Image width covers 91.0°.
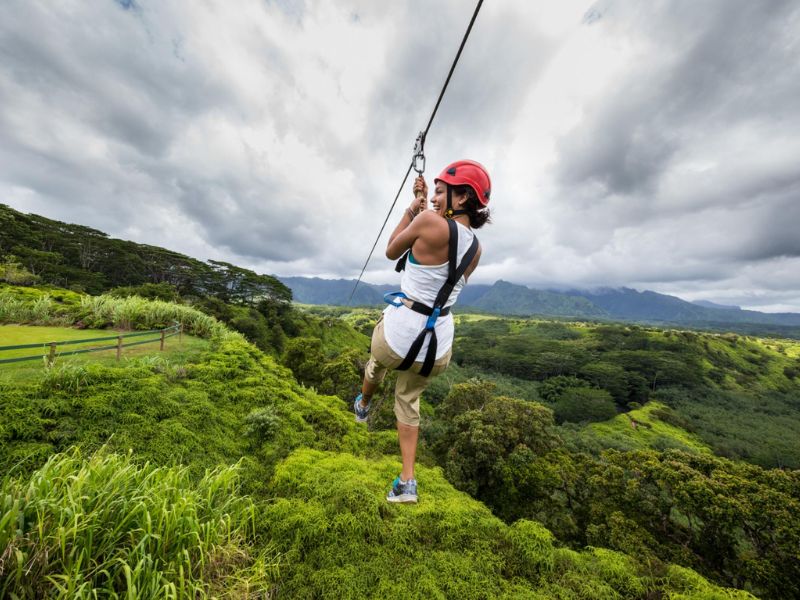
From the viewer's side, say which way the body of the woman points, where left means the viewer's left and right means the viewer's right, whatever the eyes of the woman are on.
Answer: facing away from the viewer and to the left of the viewer

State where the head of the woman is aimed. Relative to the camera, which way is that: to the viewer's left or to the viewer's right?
to the viewer's left
